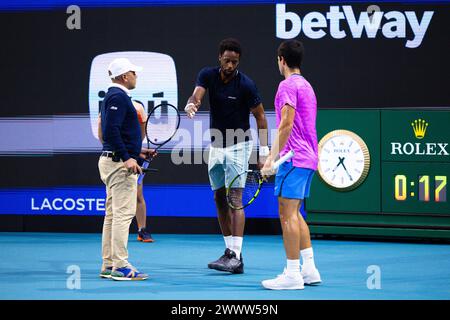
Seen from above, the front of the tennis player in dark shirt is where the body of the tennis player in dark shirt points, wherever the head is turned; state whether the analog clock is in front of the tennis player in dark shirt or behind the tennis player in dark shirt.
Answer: behind

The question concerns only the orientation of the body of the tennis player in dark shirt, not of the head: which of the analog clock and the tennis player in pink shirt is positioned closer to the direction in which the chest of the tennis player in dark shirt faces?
the tennis player in pink shirt

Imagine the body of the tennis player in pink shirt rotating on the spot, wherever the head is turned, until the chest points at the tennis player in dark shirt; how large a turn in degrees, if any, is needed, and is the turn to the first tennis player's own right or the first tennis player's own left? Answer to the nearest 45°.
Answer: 0° — they already face them

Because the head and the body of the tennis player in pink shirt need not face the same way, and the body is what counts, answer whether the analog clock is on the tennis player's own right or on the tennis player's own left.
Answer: on the tennis player's own right

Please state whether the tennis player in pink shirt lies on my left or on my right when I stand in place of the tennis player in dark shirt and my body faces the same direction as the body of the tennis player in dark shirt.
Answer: on my left

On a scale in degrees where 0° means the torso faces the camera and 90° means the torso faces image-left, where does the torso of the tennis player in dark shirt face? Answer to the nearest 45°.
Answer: approximately 45°

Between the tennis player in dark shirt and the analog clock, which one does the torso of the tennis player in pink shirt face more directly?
the tennis player in dark shirt

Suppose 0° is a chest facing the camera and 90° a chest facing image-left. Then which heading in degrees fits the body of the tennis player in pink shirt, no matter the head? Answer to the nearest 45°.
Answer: approximately 135°
